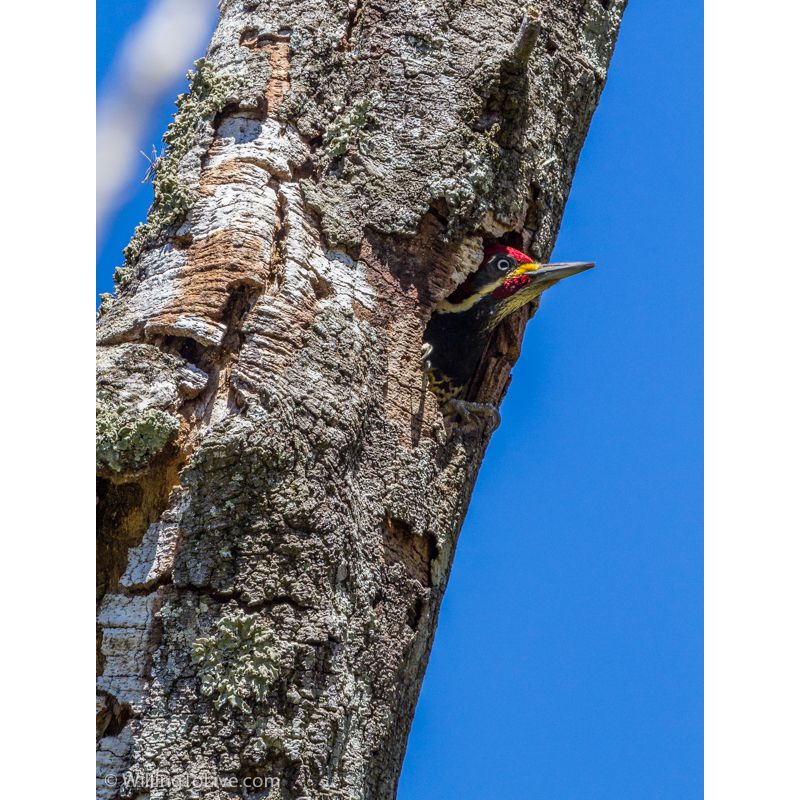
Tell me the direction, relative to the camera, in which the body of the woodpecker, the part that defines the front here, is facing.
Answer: to the viewer's right
